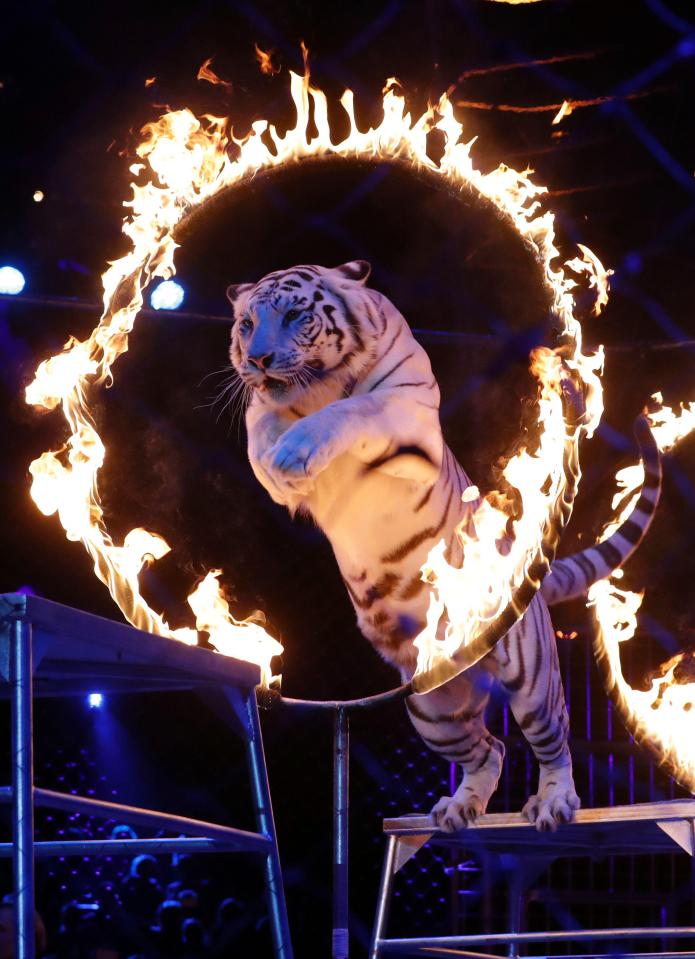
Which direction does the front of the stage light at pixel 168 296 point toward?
toward the camera

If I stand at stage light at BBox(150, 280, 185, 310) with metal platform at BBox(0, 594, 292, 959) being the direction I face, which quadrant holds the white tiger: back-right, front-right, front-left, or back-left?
front-left

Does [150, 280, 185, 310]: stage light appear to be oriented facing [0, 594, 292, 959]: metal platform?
yes

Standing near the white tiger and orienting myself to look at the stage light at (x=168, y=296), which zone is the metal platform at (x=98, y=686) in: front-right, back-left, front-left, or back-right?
back-left

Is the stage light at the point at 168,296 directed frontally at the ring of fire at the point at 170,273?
yes

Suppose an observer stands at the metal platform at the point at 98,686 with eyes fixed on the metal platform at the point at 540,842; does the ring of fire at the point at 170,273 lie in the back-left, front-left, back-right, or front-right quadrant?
front-left

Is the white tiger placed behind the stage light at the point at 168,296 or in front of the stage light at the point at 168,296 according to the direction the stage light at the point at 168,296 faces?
in front
